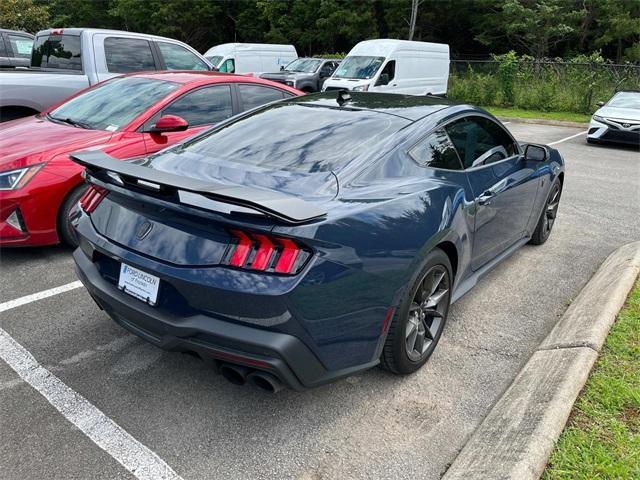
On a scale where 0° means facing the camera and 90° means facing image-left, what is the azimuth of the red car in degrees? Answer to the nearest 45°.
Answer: approximately 45°

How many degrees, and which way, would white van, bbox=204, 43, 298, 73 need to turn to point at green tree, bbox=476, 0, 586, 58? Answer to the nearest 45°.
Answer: approximately 180°

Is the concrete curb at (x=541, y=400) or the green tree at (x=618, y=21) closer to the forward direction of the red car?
the concrete curb

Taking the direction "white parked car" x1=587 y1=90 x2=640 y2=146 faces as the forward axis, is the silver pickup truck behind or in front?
in front

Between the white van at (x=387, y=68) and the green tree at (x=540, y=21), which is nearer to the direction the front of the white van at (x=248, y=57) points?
the white van

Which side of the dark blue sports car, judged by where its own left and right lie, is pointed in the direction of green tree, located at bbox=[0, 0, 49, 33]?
left

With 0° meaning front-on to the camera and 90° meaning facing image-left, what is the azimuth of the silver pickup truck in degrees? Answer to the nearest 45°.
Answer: approximately 225°

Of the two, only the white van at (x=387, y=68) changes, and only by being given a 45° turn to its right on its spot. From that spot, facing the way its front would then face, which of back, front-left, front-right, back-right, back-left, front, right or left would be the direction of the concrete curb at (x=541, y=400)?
left

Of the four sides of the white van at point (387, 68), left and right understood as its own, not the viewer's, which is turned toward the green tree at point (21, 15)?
right

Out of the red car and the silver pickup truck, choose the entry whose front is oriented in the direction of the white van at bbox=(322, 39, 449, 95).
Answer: the silver pickup truck

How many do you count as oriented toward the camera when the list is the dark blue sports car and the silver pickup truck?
0

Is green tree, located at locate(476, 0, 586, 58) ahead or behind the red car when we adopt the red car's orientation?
behind

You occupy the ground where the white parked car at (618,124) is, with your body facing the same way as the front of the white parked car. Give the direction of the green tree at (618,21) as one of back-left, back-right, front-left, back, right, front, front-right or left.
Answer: back-right
